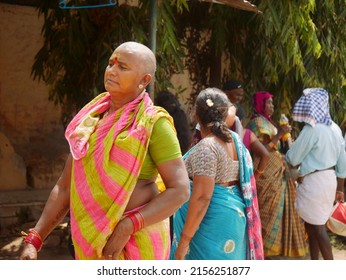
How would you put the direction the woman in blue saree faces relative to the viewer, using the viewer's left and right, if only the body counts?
facing away from the viewer and to the left of the viewer

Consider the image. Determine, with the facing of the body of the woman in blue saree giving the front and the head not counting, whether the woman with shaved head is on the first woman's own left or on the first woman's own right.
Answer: on the first woman's own left

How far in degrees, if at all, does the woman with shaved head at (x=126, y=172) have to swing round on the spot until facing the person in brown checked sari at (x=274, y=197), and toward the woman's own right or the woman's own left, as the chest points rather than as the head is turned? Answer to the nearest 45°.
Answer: approximately 180°

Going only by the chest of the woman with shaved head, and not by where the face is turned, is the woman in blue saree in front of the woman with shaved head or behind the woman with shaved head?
behind

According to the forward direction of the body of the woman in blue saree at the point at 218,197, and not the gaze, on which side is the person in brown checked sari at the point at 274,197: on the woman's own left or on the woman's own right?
on the woman's own right

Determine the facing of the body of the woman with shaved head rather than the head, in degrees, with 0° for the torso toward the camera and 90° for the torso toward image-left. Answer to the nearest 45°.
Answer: approximately 45°
